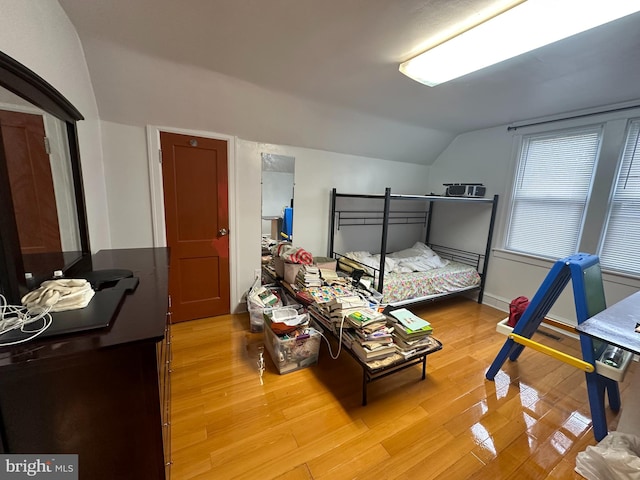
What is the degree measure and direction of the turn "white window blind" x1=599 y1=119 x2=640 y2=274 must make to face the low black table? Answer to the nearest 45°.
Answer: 0° — it already faces it

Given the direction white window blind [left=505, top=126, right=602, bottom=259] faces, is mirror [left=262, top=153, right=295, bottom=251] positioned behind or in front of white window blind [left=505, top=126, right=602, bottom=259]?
in front

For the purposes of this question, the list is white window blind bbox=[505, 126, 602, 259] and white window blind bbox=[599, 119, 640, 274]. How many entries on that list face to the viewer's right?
0

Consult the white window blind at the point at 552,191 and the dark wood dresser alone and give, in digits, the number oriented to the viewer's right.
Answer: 1

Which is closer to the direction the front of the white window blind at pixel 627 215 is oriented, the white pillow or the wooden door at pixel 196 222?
the wooden door

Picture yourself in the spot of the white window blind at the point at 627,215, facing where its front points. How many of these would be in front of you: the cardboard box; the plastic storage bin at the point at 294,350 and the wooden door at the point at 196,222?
3

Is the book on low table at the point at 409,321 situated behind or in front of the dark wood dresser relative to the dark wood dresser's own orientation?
in front

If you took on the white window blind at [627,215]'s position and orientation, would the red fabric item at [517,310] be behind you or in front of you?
in front

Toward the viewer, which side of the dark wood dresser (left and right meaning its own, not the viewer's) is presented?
right

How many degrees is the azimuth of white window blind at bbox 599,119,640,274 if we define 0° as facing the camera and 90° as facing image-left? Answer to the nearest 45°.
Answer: approximately 45°

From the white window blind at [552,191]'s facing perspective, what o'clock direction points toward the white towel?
The white towel is roughly at 11 o'clock from the white window blind.

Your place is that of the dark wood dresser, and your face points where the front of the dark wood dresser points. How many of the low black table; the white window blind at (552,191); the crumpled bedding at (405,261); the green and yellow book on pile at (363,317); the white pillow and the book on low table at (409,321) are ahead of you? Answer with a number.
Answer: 6
